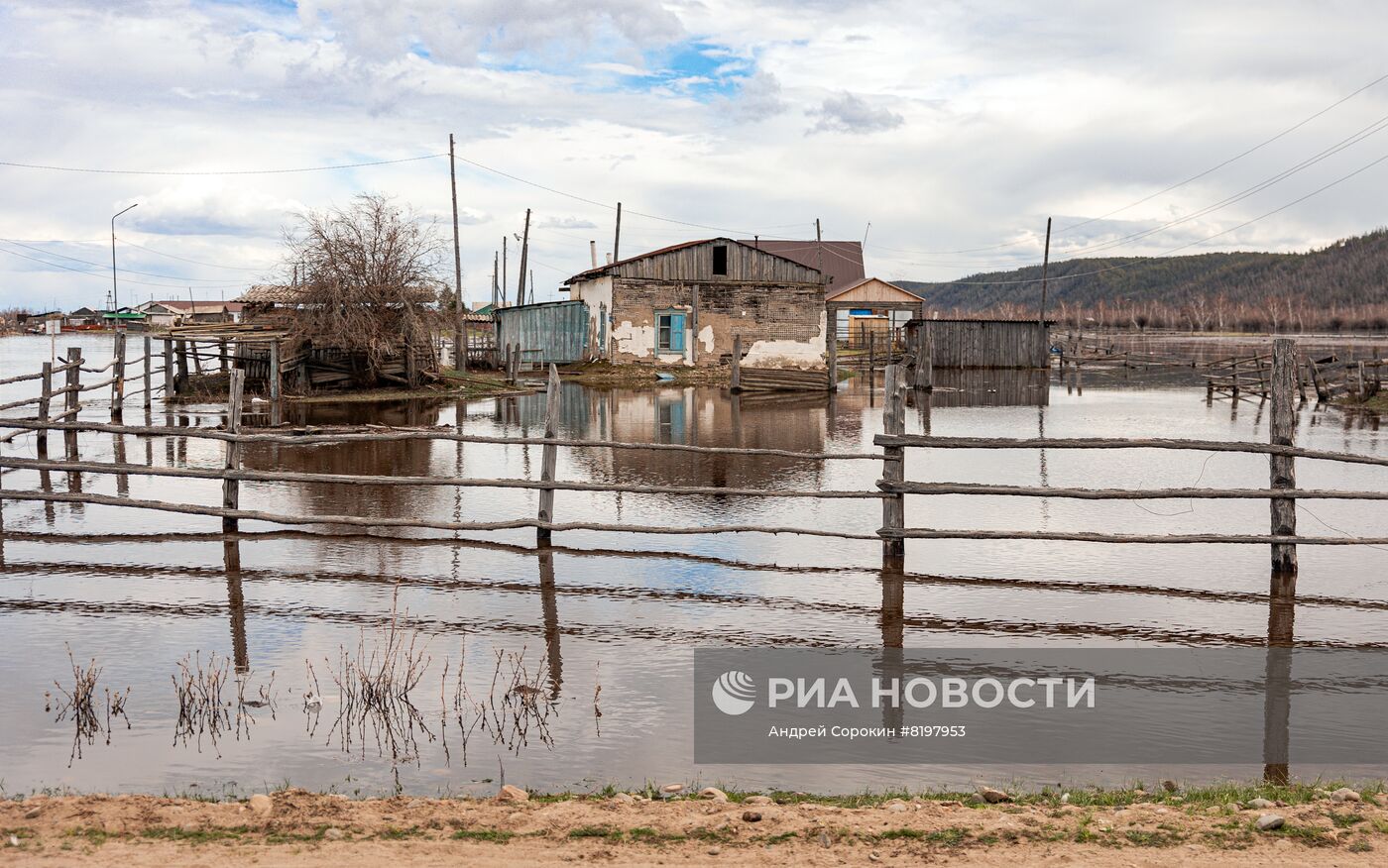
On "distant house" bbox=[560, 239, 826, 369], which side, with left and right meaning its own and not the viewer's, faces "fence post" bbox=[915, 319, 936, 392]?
left

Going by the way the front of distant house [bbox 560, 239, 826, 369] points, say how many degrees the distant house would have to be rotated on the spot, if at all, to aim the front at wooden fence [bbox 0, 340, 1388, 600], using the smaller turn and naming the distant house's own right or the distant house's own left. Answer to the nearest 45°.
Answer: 0° — it already faces it

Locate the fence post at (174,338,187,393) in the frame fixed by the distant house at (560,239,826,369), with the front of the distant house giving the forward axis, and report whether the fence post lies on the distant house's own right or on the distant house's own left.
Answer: on the distant house's own right

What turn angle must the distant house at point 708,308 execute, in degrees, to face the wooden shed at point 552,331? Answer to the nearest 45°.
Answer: approximately 135° to its right

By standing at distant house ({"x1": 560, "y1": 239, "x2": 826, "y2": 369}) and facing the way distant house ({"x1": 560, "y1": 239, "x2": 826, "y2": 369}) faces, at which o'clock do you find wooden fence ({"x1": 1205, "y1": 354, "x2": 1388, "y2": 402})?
The wooden fence is roughly at 10 o'clock from the distant house.

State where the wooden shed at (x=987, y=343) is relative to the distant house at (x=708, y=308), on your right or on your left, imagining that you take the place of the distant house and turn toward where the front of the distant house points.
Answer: on your left

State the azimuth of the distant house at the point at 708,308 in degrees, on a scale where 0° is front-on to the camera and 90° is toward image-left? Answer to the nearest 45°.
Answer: approximately 0°
